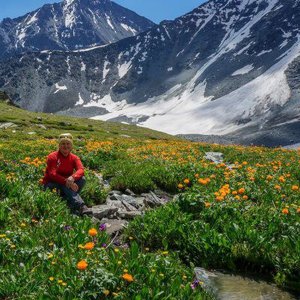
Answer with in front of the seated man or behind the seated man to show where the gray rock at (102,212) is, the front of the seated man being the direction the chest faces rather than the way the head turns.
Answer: in front

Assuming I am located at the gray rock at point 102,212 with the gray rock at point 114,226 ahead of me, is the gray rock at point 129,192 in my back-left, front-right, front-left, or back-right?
back-left

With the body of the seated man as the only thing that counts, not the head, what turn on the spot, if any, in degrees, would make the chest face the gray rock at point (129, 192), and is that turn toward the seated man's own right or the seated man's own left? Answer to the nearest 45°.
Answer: approximately 90° to the seated man's own left

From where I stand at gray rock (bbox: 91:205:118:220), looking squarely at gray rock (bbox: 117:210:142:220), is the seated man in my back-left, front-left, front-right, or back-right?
back-left

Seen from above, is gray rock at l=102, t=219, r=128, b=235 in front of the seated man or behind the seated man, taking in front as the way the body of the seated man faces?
in front

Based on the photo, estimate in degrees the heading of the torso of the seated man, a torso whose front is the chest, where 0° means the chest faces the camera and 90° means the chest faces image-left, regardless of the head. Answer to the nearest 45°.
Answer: approximately 315°

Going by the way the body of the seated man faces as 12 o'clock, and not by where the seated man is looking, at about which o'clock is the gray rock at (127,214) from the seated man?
The gray rock is roughly at 12 o'clock from the seated man.

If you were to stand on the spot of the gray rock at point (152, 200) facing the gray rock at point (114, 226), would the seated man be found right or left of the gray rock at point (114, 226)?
right

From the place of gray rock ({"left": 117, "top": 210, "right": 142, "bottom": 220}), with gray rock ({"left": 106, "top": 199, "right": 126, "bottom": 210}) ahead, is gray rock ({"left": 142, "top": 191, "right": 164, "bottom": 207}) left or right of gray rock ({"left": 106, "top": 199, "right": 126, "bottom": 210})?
right

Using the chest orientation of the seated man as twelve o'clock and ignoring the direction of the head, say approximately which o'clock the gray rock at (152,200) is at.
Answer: The gray rock is roughly at 10 o'clock from the seated man.
